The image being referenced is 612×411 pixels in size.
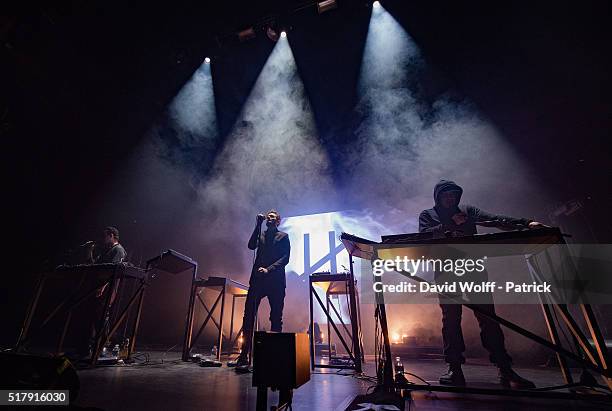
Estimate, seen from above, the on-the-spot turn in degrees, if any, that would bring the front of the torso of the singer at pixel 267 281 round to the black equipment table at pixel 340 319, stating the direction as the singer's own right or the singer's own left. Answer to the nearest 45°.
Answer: approximately 135° to the singer's own left

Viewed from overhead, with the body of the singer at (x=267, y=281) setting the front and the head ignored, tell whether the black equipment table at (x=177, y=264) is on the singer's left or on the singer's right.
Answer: on the singer's right

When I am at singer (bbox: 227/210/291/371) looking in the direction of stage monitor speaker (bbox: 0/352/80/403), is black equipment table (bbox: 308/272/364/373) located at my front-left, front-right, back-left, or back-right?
back-left

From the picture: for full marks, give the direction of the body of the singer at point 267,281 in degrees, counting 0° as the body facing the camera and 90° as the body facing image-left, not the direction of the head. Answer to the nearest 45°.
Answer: approximately 45°
